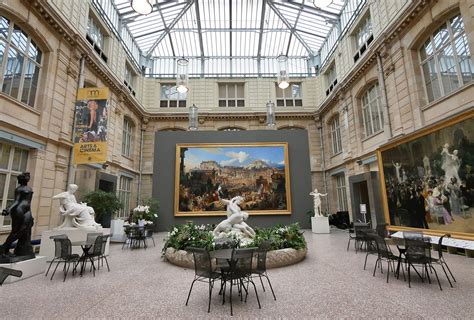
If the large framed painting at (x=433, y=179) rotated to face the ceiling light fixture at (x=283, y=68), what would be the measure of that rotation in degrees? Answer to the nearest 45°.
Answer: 0° — it already faces it

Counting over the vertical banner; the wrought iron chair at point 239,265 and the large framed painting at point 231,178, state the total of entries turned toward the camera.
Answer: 2

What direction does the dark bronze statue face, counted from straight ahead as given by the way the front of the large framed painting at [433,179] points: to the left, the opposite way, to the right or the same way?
the opposite way

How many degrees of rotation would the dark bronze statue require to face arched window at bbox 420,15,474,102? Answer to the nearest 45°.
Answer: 0° — it already faces it

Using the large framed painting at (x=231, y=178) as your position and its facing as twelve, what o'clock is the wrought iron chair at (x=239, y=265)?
The wrought iron chair is roughly at 12 o'clock from the large framed painting.

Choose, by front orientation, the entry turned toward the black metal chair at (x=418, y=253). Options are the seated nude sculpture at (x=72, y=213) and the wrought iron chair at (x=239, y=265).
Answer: the seated nude sculpture

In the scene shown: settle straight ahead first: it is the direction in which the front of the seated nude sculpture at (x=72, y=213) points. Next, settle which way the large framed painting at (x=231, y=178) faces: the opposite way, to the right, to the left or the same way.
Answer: to the right
